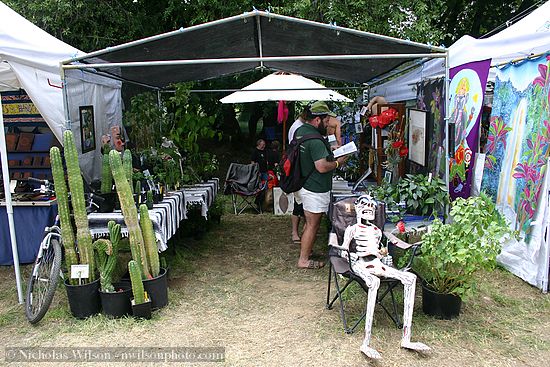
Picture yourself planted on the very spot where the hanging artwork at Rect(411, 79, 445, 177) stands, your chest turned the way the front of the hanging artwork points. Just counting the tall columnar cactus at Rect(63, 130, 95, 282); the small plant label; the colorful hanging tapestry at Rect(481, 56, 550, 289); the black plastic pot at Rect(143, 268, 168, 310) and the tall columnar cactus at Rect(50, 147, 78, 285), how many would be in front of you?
4

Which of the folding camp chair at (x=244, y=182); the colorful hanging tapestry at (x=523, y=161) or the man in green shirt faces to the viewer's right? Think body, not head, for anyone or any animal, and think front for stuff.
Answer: the man in green shirt

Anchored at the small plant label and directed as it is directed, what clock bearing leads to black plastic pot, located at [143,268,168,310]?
The black plastic pot is roughly at 9 o'clock from the small plant label.

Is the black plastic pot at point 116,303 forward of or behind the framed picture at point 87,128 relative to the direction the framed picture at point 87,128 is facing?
forward

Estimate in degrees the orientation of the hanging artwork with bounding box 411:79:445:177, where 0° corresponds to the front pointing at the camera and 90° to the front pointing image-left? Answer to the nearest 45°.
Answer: approximately 45°

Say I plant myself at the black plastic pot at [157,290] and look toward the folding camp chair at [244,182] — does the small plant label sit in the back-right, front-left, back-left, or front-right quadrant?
back-left

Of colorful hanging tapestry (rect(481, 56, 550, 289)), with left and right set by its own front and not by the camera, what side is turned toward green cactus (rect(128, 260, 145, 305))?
front

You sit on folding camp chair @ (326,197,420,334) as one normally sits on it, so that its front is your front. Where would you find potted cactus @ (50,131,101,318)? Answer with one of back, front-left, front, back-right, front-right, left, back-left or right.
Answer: back-right

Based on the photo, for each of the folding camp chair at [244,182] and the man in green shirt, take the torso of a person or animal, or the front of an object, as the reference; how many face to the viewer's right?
1

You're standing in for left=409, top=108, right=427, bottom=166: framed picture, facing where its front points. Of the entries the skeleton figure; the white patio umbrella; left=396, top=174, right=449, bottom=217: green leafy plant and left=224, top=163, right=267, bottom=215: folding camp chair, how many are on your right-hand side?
2

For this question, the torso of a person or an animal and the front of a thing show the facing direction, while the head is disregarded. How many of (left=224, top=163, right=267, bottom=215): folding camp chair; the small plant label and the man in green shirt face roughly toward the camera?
2

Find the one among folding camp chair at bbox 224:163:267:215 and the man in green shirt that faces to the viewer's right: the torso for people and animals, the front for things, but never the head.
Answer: the man in green shirt

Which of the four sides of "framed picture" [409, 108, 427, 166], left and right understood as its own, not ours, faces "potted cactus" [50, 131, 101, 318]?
front

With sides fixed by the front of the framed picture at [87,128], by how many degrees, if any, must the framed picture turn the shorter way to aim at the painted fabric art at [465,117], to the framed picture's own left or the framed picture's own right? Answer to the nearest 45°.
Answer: approximately 45° to the framed picture's own left

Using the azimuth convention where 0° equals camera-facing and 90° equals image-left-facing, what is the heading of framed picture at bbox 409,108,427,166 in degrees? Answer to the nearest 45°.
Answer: approximately 45°

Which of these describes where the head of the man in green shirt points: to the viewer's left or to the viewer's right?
to the viewer's right

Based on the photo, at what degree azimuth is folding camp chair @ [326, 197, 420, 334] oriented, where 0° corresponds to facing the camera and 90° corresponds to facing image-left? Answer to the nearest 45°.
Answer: approximately 315°

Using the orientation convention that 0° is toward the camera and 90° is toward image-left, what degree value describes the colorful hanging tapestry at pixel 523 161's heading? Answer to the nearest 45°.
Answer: approximately 45°
